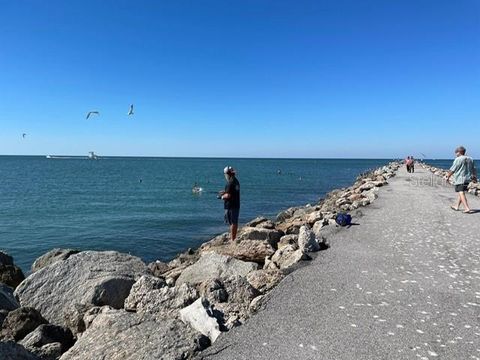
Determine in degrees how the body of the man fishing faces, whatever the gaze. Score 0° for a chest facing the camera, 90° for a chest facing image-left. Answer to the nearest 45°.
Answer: approximately 90°

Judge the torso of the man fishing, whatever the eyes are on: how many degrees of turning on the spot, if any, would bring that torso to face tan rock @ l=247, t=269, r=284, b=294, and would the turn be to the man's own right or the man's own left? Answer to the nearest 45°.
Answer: approximately 90° to the man's own left

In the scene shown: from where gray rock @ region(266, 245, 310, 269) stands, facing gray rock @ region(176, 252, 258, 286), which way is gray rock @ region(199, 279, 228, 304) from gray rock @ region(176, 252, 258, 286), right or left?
left

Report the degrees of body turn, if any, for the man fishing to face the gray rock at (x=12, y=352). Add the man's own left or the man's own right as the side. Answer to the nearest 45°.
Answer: approximately 90° to the man's own left

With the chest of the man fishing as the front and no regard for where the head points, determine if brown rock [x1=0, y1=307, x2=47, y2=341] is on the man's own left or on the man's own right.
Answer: on the man's own left
